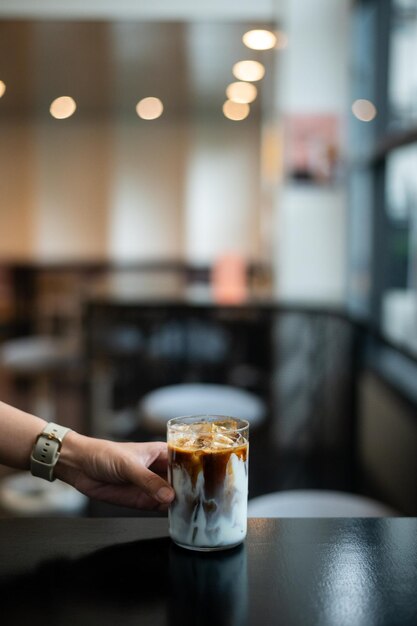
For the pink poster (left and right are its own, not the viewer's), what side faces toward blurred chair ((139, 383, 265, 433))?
front

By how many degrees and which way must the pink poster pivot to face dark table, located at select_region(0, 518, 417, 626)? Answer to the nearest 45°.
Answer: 0° — it already faces it

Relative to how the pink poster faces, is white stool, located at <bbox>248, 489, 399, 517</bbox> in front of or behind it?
in front

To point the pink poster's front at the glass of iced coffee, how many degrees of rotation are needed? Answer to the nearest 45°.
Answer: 0° — it already faces it

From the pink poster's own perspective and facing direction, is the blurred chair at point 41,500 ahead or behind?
ahead

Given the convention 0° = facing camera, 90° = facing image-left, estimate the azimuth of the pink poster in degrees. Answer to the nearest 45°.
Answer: approximately 0°

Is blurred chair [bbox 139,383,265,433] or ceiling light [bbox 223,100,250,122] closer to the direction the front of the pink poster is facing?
the blurred chair

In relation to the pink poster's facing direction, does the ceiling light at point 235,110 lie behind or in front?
behind
